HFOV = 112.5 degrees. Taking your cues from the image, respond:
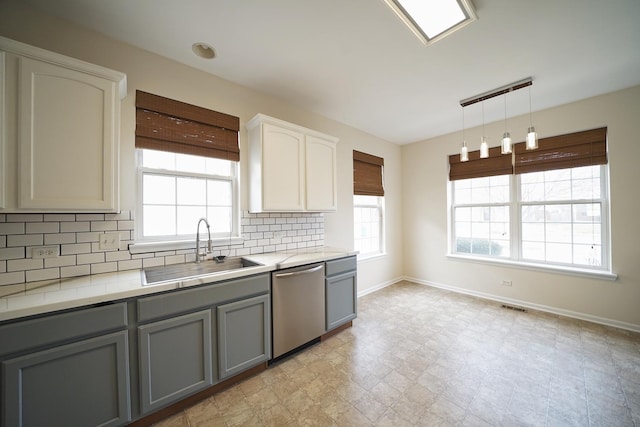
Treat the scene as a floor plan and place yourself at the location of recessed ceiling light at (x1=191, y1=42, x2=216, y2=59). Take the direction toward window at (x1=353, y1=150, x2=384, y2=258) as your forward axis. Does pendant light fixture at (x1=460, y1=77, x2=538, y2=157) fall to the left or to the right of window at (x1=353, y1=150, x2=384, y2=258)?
right

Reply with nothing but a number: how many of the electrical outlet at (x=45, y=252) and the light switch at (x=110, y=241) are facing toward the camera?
2

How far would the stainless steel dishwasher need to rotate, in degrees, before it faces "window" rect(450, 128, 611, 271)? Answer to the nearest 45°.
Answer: approximately 45° to its left

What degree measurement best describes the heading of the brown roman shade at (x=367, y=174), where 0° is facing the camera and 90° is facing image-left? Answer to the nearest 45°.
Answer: approximately 315°

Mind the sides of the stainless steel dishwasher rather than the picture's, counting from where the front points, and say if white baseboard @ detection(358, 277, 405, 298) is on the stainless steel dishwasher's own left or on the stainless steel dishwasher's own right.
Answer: on the stainless steel dishwasher's own left

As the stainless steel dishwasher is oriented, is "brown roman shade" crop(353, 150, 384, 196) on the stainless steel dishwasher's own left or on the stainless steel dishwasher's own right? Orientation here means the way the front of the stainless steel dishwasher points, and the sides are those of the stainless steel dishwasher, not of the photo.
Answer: on the stainless steel dishwasher's own left

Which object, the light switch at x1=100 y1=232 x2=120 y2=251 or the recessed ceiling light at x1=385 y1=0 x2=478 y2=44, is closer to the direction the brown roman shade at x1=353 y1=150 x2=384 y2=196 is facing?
the recessed ceiling light

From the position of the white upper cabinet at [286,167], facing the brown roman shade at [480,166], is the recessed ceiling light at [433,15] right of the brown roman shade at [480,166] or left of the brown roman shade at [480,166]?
right

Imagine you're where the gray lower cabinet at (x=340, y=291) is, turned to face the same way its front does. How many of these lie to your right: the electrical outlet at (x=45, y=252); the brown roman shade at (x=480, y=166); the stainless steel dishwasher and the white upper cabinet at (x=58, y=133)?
3
